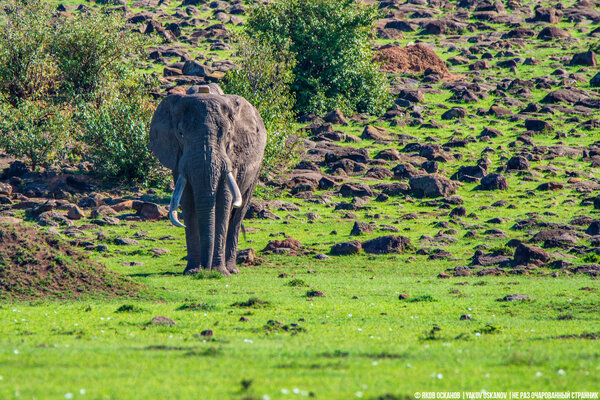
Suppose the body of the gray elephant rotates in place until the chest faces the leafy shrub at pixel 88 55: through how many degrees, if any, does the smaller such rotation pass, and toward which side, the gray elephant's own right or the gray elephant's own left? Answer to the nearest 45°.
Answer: approximately 180°

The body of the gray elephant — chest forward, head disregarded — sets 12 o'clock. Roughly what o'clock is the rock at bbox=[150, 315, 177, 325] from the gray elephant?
The rock is roughly at 12 o'clock from the gray elephant.

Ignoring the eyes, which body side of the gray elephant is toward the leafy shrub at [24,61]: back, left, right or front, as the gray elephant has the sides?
back

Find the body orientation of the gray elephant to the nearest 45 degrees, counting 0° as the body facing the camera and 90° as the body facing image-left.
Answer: approximately 0°

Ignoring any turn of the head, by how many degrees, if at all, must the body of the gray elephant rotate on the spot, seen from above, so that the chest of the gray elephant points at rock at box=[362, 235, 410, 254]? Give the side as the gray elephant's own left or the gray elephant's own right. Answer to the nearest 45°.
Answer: approximately 135° to the gray elephant's own left

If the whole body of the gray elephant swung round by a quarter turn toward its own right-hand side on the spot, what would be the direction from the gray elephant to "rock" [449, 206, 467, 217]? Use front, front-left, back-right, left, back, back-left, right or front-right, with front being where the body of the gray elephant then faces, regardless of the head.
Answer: back-right

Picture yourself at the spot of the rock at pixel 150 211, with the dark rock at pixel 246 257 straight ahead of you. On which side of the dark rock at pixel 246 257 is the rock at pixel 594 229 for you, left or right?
left

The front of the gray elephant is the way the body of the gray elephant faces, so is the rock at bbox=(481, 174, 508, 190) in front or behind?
behind

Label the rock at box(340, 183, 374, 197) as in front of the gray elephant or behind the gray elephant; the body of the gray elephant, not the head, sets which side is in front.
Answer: behind

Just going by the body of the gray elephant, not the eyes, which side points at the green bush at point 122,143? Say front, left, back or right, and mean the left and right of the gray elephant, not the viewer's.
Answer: back

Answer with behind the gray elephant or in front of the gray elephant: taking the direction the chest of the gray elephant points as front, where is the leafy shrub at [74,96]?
behind

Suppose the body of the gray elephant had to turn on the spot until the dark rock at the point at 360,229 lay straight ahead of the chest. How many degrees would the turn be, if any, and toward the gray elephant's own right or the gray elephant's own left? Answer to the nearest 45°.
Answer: approximately 135° to the gray elephant's own left

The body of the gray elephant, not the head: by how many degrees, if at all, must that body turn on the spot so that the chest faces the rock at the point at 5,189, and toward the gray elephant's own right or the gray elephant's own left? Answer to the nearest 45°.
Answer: approximately 135° to the gray elephant's own right

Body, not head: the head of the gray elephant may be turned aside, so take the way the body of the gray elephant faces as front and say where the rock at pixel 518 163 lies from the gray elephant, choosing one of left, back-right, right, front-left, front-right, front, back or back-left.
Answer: back-left
